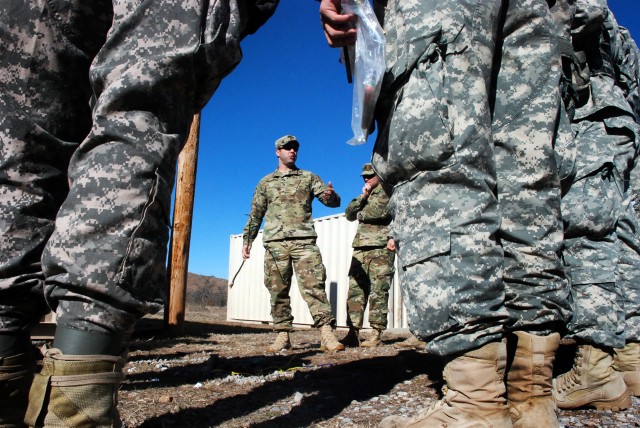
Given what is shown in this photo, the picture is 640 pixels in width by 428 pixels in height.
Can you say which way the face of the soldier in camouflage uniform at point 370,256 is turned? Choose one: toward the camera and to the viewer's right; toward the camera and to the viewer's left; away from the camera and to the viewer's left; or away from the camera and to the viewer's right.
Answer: toward the camera and to the viewer's left

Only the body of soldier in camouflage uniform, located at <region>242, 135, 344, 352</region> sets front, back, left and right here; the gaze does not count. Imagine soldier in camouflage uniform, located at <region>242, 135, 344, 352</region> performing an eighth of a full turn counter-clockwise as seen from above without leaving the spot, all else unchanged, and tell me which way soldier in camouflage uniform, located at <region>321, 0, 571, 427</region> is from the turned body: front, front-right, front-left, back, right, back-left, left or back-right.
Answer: front-right

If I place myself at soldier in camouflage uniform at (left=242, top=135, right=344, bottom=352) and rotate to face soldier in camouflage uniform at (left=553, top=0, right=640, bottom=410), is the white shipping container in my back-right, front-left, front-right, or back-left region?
back-left

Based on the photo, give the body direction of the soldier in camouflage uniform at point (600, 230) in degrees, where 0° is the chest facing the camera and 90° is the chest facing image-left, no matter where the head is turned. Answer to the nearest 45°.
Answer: approximately 90°

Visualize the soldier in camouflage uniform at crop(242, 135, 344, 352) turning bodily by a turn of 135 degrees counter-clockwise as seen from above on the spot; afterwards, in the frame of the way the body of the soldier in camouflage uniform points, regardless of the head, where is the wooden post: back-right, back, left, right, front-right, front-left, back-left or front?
left

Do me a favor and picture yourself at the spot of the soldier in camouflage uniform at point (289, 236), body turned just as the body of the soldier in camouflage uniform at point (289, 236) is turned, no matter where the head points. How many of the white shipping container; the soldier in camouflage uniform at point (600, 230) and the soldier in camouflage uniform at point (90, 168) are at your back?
1

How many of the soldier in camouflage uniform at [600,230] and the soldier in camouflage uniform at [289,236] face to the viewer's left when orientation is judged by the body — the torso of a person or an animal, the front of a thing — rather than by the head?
1

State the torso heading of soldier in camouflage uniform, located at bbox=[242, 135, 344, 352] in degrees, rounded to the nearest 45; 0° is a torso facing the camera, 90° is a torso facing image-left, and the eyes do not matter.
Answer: approximately 0°

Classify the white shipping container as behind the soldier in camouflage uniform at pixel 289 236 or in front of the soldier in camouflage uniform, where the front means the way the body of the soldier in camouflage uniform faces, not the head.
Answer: behind

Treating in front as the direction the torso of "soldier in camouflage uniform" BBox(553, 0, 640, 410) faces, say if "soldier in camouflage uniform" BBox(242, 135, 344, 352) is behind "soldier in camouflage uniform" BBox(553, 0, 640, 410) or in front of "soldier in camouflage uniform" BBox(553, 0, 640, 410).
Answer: in front

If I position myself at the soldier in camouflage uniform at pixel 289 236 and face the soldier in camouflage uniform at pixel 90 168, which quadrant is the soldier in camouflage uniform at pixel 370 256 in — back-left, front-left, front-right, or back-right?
back-left

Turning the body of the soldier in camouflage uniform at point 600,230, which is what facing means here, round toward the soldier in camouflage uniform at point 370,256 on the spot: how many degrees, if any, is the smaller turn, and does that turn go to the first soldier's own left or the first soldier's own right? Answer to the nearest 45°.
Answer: approximately 45° to the first soldier's own right

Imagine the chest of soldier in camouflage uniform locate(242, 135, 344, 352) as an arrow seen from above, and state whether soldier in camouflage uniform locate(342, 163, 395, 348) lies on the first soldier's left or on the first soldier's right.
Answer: on the first soldier's left
